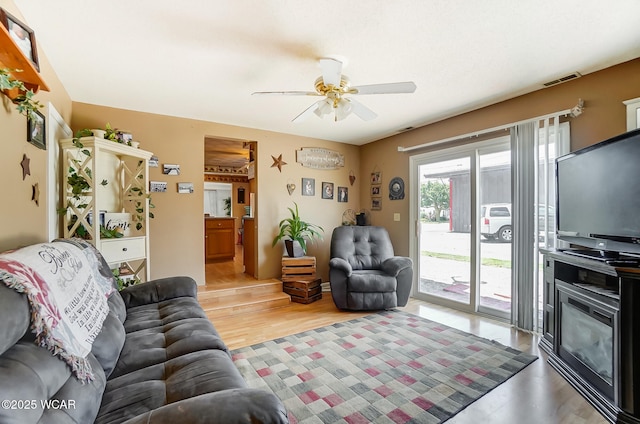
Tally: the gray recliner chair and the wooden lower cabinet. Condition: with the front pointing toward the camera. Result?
2

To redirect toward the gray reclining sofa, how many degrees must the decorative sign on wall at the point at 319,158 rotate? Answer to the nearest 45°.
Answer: approximately 45° to its right

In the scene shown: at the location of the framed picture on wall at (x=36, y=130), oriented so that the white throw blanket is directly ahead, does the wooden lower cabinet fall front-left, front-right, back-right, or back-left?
back-left

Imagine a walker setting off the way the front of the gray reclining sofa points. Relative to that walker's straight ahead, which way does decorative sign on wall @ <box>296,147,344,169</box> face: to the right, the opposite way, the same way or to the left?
to the right

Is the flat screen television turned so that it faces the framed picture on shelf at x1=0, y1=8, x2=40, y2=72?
yes

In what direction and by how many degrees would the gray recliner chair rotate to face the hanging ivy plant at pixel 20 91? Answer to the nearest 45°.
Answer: approximately 45° to its right

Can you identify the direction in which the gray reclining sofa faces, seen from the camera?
facing to the right of the viewer

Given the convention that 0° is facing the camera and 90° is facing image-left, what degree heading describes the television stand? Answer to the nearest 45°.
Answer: approximately 45°

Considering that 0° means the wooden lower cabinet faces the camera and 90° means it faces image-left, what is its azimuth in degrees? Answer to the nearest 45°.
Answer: approximately 0°

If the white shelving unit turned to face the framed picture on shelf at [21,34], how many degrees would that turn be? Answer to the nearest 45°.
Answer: approximately 45° to its right
